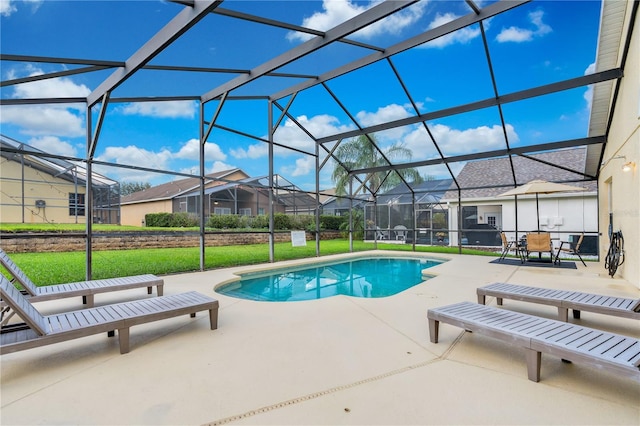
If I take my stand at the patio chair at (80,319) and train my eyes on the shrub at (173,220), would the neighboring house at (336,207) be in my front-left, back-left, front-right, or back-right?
front-right

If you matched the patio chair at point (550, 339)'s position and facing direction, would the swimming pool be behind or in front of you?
in front

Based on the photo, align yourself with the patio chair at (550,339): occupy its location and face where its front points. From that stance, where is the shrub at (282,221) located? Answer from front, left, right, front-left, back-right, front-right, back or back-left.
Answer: front

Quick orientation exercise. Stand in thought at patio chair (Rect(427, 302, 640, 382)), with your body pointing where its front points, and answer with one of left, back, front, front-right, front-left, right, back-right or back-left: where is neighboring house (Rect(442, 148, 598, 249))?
front-right

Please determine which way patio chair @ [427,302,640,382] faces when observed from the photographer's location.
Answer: facing away from the viewer and to the left of the viewer

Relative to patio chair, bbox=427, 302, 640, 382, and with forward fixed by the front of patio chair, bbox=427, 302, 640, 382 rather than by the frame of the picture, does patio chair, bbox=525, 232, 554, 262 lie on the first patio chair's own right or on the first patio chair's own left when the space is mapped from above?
on the first patio chair's own right

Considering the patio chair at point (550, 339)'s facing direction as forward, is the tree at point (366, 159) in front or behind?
in front

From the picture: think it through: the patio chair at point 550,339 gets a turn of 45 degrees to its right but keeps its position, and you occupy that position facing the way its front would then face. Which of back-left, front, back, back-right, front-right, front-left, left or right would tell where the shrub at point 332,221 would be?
front-left

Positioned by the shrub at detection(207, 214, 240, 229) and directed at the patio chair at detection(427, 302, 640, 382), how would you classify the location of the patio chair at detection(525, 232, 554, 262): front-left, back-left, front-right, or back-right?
front-left

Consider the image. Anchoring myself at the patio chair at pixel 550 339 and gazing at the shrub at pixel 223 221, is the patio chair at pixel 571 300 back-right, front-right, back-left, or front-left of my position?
front-right

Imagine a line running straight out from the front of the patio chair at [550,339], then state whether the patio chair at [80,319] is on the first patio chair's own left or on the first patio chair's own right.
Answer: on the first patio chair's own left

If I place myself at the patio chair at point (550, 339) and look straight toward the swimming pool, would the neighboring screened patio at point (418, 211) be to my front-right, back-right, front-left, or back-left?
front-right
